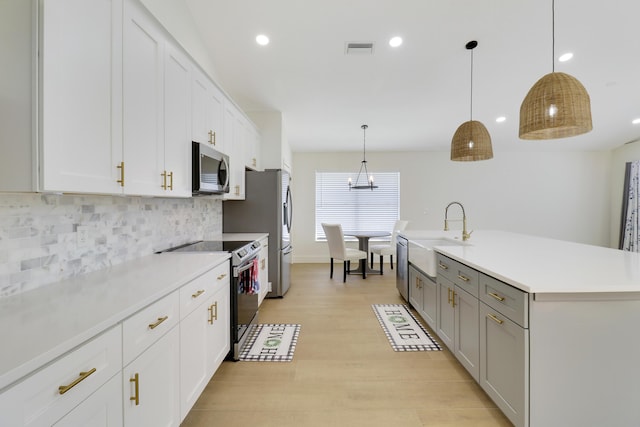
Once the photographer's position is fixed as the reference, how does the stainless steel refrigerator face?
facing to the right of the viewer

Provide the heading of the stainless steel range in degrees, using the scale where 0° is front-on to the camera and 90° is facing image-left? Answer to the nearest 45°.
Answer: approximately 270°

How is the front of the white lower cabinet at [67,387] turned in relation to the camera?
facing the viewer and to the right of the viewer

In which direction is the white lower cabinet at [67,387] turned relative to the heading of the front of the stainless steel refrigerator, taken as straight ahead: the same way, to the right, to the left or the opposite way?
the same way

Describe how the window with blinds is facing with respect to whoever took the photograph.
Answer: facing the viewer

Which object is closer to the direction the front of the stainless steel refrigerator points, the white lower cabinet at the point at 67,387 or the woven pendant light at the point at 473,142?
the woven pendant light

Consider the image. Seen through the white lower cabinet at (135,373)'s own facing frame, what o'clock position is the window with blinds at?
The window with blinds is roughly at 9 o'clock from the white lower cabinet.

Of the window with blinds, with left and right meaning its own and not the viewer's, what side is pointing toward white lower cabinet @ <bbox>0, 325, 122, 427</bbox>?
front

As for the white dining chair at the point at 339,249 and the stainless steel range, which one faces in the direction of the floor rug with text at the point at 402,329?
the stainless steel range

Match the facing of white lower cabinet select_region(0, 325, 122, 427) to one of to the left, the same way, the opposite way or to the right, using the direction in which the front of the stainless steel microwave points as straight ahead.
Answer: the same way

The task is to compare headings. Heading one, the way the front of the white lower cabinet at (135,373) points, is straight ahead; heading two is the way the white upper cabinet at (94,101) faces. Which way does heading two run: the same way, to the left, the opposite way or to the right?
the same way

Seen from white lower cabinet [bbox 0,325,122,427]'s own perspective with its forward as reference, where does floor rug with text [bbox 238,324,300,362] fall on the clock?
The floor rug with text is roughly at 9 o'clock from the white lower cabinet.

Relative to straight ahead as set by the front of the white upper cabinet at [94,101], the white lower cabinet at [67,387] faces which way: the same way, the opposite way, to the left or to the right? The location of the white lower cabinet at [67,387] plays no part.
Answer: the same way

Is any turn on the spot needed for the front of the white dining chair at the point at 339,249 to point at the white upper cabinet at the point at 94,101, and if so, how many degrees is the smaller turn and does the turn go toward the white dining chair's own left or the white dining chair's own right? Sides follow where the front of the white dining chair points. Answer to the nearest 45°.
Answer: approximately 135° to the white dining chair's own right

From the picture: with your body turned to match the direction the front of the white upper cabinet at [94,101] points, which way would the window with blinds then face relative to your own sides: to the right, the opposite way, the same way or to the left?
to the right

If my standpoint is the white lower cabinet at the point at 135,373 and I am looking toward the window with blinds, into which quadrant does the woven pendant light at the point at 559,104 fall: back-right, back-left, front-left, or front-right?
front-right

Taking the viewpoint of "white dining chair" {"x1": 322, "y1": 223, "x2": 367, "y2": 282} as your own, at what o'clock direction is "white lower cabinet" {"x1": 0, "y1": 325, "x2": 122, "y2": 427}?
The white lower cabinet is roughly at 5 o'clock from the white dining chair.
